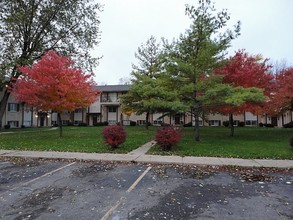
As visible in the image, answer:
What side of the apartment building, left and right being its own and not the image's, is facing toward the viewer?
front

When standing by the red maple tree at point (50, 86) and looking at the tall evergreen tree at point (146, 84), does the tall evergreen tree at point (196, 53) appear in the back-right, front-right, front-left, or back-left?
front-right

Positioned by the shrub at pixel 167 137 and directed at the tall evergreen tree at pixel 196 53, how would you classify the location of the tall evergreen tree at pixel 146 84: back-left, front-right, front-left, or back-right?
front-left

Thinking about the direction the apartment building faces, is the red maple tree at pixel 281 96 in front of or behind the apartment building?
in front

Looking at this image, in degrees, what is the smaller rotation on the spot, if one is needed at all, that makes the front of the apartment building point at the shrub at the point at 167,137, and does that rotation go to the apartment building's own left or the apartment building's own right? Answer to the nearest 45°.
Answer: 0° — it already faces it

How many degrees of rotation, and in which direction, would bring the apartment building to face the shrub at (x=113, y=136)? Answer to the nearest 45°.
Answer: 0° — it already faces it

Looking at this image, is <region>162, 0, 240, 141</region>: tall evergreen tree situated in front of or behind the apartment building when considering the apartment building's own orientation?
in front
